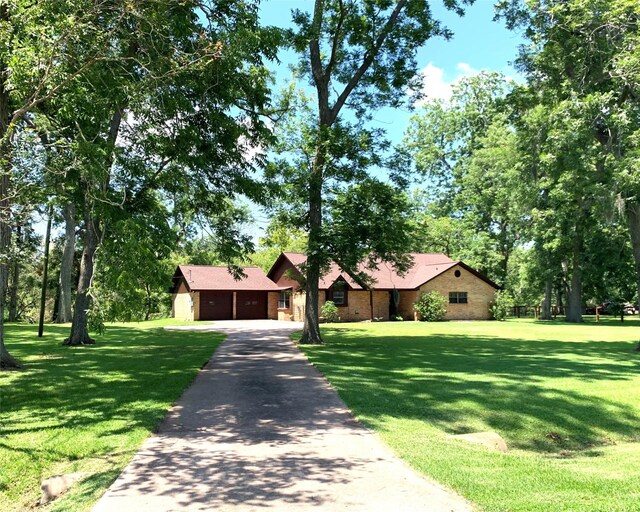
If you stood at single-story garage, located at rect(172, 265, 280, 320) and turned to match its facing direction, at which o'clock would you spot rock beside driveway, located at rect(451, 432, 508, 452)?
The rock beside driveway is roughly at 12 o'clock from the single-story garage.

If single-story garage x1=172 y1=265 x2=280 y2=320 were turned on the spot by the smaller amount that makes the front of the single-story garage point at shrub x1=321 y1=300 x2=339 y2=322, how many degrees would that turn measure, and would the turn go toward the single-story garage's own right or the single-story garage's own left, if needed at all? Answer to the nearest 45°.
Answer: approximately 45° to the single-story garage's own left

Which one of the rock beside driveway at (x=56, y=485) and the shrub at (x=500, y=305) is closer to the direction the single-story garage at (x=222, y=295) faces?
the rock beside driveway

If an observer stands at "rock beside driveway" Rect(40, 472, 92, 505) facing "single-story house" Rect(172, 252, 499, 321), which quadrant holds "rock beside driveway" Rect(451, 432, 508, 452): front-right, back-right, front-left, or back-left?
front-right

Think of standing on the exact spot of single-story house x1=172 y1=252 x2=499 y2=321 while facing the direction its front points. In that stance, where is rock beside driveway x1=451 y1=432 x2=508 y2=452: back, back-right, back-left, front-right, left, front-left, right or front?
front

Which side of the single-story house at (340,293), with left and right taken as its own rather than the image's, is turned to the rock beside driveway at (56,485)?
front

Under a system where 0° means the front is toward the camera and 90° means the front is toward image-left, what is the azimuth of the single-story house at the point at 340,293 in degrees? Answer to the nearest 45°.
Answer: approximately 0°

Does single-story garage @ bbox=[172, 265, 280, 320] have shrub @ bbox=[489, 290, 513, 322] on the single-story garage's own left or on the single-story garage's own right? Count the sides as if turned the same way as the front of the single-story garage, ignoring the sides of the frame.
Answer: on the single-story garage's own left

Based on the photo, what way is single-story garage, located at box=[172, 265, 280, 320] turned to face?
toward the camera

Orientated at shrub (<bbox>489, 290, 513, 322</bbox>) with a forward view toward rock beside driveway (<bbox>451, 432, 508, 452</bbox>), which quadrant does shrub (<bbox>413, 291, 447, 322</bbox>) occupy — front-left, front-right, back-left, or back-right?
front-right

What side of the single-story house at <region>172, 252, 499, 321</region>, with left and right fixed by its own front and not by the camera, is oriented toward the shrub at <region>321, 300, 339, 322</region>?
front

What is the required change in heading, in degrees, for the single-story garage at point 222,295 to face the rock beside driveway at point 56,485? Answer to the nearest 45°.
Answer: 0° — it already faces it
